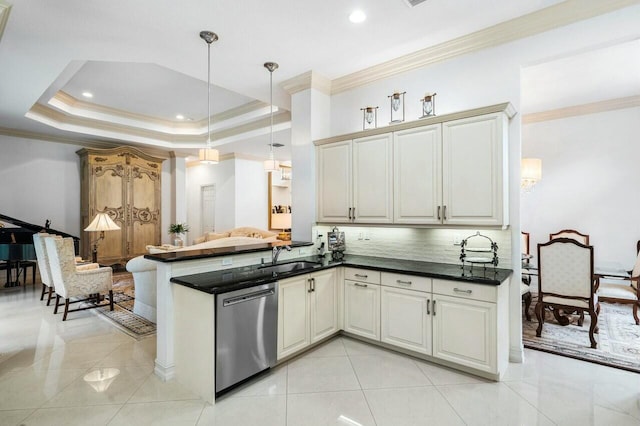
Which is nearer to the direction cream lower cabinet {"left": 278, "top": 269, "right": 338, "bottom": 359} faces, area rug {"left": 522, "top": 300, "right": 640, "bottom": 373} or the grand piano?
the area rug

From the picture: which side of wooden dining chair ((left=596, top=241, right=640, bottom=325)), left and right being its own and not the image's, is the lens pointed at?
left

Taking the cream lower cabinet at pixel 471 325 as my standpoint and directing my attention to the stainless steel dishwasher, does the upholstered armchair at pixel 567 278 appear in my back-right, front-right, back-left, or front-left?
back-right

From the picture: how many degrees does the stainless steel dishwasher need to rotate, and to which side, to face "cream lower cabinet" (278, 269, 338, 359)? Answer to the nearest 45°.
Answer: approximately 90° to its left

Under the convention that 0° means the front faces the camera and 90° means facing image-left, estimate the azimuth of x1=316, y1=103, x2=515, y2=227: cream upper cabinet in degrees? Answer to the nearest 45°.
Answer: approximately 45°
